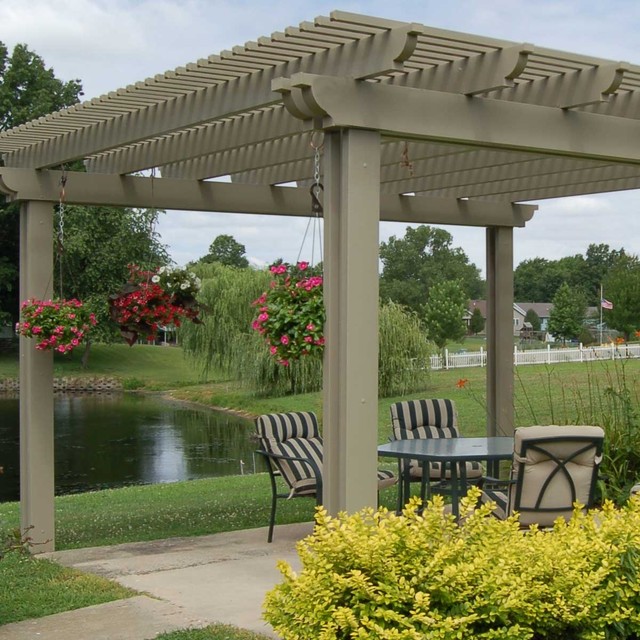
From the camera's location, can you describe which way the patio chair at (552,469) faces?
facing away from the viewer and to the left of the viewer

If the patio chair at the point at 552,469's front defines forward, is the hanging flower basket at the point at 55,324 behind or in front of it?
in front

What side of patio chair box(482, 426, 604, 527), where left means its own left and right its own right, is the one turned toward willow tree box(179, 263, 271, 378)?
front

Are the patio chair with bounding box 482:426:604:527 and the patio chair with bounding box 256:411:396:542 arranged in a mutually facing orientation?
yes

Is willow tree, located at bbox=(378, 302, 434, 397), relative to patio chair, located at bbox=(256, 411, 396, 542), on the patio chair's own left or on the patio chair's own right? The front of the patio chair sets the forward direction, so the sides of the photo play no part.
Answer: on the patio chair's own left

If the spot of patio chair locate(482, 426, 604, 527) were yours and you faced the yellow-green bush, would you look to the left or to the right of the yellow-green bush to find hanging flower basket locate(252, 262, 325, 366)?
right

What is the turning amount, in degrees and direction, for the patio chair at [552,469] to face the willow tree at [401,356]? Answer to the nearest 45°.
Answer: approximately 45° to its right

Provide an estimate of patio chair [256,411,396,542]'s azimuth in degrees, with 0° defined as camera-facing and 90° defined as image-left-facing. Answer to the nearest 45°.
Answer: approximately 315°

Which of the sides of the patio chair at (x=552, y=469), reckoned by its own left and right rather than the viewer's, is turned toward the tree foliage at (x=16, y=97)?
front

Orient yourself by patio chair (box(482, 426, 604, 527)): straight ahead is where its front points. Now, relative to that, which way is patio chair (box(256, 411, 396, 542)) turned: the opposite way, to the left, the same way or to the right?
the opposite way
